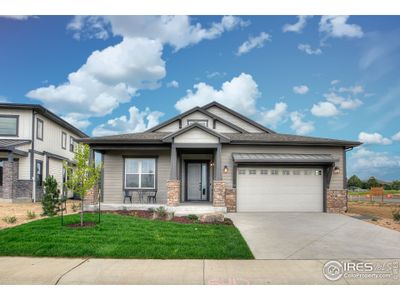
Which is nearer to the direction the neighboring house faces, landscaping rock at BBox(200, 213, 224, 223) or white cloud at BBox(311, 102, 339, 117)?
the landscaping rock

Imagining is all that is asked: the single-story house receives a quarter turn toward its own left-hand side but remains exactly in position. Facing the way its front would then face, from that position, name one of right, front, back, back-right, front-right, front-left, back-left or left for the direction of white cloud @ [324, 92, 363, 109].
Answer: front-left

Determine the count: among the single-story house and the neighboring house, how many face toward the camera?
2

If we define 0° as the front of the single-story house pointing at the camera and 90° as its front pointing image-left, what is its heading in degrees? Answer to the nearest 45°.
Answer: approximately 0°

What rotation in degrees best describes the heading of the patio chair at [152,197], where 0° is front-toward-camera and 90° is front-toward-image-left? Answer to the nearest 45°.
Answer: approximately 45°

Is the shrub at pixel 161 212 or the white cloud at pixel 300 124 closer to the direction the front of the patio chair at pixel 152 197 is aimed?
the shrub

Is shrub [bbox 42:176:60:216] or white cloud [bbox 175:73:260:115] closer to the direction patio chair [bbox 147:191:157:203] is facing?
the shrub
